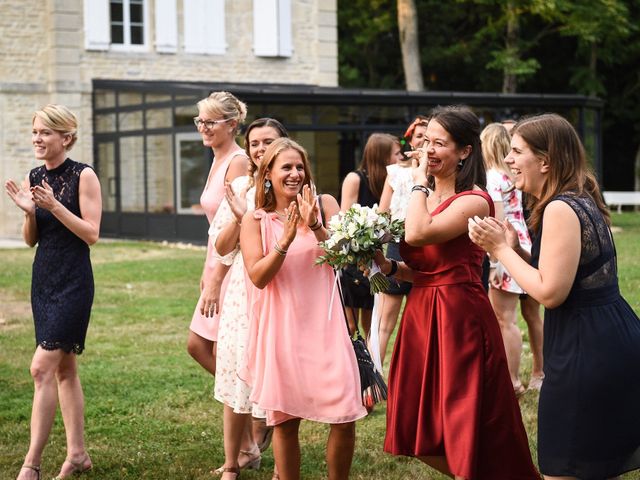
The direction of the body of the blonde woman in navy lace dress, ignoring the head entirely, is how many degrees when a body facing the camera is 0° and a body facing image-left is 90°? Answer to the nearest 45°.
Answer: approximately 45°

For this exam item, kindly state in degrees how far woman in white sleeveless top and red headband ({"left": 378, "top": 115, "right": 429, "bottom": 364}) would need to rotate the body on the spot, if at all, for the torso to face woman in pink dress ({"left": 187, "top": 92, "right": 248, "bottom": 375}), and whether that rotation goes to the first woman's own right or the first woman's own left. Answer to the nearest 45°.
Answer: approximately 90° to the first woman's own right

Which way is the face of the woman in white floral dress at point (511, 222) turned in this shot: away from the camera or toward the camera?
away from the camera

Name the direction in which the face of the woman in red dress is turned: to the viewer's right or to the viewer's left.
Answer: to the viewer's left

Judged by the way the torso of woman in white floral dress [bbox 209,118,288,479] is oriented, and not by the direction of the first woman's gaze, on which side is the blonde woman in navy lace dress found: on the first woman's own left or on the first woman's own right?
on the first woman's own right

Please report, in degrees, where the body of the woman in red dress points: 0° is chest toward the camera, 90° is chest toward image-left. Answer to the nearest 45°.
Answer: approximately 45°

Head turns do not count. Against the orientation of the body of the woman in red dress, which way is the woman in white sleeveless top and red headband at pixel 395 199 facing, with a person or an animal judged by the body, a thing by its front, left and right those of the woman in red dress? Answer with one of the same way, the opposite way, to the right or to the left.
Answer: to the left

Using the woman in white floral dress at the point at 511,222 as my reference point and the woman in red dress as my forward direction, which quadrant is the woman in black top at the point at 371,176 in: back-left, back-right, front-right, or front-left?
back-right

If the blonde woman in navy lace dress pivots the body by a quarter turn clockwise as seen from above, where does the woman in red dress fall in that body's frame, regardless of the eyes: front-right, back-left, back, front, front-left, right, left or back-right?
back

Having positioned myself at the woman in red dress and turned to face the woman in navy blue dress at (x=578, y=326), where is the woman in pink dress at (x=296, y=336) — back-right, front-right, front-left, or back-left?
back-right

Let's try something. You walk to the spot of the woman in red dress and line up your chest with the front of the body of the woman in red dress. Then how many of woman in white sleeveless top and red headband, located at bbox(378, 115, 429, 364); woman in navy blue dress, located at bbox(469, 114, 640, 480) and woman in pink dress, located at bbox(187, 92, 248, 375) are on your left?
1

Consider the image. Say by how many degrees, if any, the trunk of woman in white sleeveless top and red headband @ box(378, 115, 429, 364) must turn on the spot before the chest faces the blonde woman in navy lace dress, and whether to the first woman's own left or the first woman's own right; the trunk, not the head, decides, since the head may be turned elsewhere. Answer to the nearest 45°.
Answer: approximately 90° to the first woman's own right
